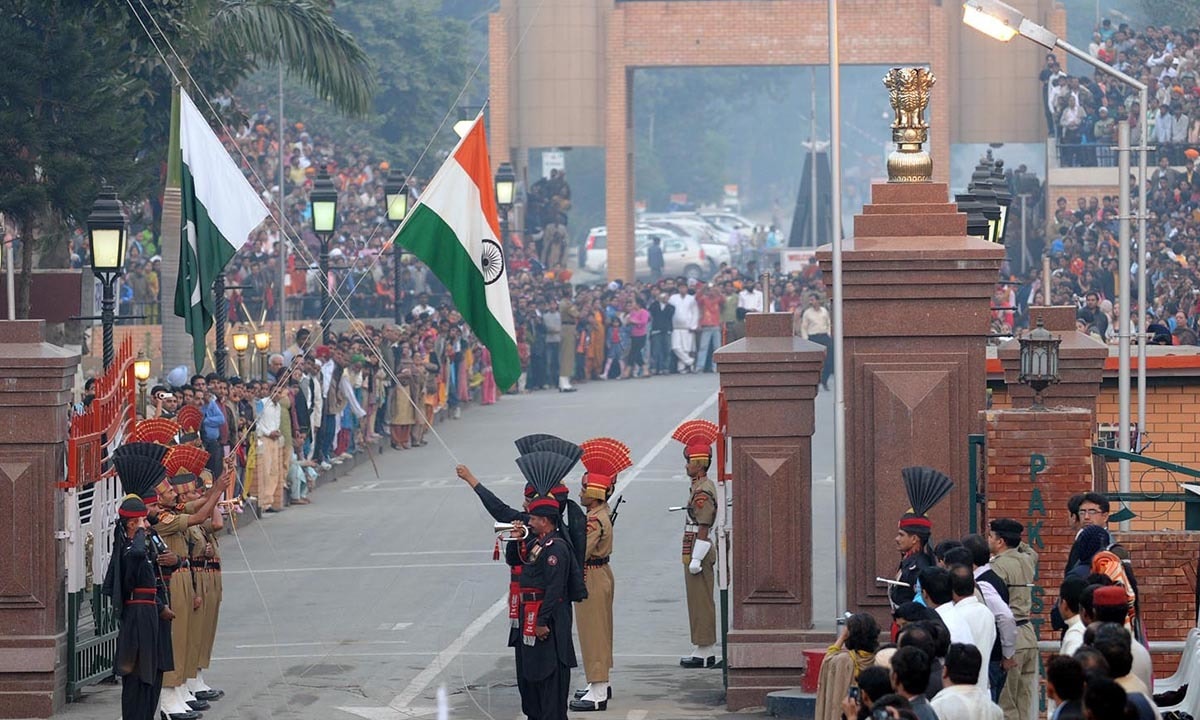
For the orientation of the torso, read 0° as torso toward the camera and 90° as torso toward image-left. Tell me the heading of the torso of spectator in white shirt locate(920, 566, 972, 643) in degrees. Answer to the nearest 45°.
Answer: approximately 135°

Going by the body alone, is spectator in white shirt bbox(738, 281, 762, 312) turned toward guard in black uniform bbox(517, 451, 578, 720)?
yes

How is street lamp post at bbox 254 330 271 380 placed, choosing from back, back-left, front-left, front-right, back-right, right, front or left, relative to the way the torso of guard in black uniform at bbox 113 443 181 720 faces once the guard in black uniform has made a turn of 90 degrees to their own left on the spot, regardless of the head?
front

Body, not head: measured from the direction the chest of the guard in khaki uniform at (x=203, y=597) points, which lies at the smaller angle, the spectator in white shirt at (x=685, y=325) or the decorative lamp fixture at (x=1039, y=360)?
the decorative lamp fixture

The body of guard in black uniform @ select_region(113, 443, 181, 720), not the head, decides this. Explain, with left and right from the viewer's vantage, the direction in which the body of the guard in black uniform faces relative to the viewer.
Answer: facing to the right of the viewer

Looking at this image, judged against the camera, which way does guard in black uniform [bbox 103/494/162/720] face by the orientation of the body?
to the viewer's right

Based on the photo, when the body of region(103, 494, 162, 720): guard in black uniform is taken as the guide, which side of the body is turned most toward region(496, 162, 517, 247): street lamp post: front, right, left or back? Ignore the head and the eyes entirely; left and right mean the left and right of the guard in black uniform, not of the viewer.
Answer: left

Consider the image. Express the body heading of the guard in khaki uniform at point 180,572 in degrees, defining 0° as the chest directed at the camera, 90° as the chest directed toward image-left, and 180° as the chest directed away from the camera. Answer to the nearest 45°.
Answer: approximately 270°

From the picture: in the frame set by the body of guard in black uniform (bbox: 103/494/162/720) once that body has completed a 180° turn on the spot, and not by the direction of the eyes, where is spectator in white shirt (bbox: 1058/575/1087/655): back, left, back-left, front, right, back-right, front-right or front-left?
back-left

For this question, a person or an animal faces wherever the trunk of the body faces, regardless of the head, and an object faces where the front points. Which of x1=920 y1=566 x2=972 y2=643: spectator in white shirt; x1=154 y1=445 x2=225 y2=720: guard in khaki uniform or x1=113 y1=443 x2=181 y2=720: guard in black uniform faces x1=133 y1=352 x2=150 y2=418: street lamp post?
the spectator in white shirt

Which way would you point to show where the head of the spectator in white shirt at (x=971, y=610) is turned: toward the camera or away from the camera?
away from the camera

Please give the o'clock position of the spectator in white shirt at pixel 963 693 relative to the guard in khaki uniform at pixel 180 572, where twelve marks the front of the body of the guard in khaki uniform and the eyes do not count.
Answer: The spectator in white shirt is roughly at 2 o'clock from the guard in khaki uniform.

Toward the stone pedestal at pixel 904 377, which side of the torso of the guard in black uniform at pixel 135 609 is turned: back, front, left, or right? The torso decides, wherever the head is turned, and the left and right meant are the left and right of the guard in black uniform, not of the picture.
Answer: front

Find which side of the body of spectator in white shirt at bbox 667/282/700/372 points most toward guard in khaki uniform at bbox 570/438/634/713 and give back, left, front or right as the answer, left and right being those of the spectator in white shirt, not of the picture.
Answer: front

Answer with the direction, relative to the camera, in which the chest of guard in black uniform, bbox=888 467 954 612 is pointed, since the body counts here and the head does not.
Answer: to the viewer's left
